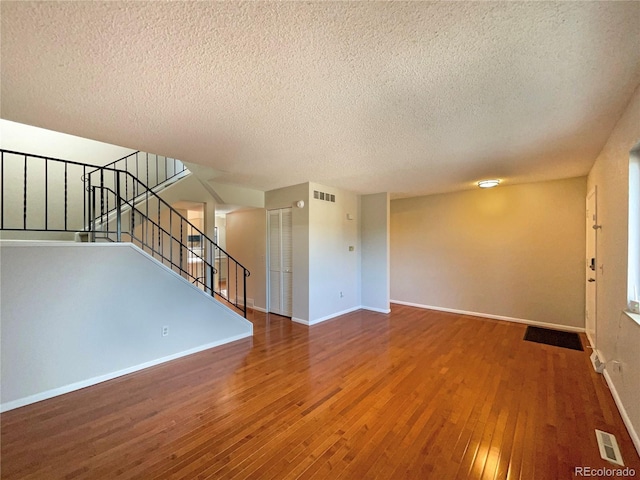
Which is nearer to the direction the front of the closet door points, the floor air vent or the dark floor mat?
the floor air vent

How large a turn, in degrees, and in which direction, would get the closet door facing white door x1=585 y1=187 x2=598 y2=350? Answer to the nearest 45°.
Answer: approximately 90° to its left

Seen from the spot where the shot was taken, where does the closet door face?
facing the viewer and to the left of the viewer

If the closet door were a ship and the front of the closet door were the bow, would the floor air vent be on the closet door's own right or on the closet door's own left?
on the closet door's own left

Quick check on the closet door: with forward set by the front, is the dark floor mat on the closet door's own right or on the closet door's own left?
on the closet door's own left

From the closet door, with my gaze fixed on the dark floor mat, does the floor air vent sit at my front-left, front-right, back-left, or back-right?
front-right

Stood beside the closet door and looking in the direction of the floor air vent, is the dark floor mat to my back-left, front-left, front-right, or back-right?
front-left
